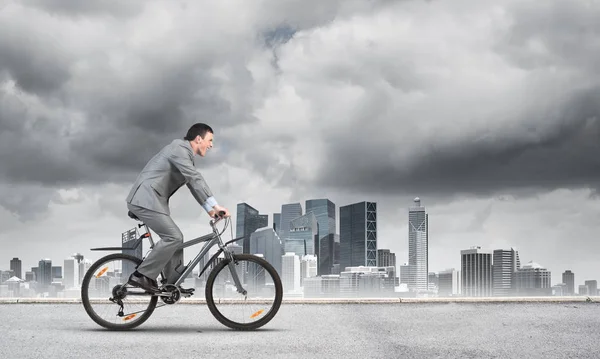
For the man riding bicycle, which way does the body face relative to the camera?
to the viewer's right

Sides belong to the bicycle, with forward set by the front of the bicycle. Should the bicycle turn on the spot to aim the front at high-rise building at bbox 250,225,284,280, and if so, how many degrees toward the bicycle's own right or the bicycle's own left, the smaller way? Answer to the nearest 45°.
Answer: approximately 90° to the bicycle's own left

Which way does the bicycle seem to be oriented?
to the viewer's right

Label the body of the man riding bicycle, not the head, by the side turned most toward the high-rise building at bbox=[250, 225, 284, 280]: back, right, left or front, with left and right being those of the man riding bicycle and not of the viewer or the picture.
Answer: left

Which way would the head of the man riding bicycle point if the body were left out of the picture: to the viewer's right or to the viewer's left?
to the viewer's right
